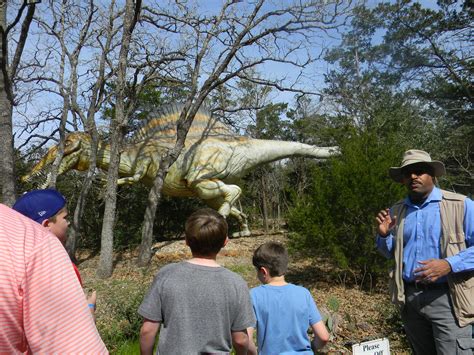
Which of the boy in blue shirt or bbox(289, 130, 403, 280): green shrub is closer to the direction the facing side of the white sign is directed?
the boy in blue shirt

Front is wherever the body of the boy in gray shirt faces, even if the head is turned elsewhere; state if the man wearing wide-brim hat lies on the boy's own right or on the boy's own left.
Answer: on the boy's own right

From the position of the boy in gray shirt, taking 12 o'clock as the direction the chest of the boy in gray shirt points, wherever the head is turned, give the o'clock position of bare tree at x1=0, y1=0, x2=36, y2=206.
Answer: The bare tree is roughly at 11 o'clock from the boy in gray shirt.

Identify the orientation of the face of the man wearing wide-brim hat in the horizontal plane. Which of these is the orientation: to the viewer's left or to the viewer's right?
to the viewer's left

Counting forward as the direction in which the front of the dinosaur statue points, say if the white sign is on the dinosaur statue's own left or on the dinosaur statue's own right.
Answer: on the dinosaur statue's own left

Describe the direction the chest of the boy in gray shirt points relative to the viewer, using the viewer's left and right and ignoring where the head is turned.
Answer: facing away from the viewer

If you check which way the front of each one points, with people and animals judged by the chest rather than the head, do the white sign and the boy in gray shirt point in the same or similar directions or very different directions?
very different directions

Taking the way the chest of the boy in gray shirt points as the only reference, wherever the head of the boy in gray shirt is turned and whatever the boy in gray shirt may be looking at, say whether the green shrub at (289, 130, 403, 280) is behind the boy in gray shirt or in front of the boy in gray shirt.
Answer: in front

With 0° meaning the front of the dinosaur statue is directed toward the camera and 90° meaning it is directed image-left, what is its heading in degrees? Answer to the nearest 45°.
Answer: approximately 90°

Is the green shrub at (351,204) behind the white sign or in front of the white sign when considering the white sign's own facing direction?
behind

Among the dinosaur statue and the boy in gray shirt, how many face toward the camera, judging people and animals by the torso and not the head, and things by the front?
0

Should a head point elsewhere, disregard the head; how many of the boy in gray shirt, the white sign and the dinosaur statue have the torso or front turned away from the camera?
1

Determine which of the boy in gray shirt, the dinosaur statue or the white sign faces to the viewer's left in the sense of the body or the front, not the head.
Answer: the dinosaur statue

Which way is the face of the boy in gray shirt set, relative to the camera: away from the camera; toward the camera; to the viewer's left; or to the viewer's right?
away from the camera
